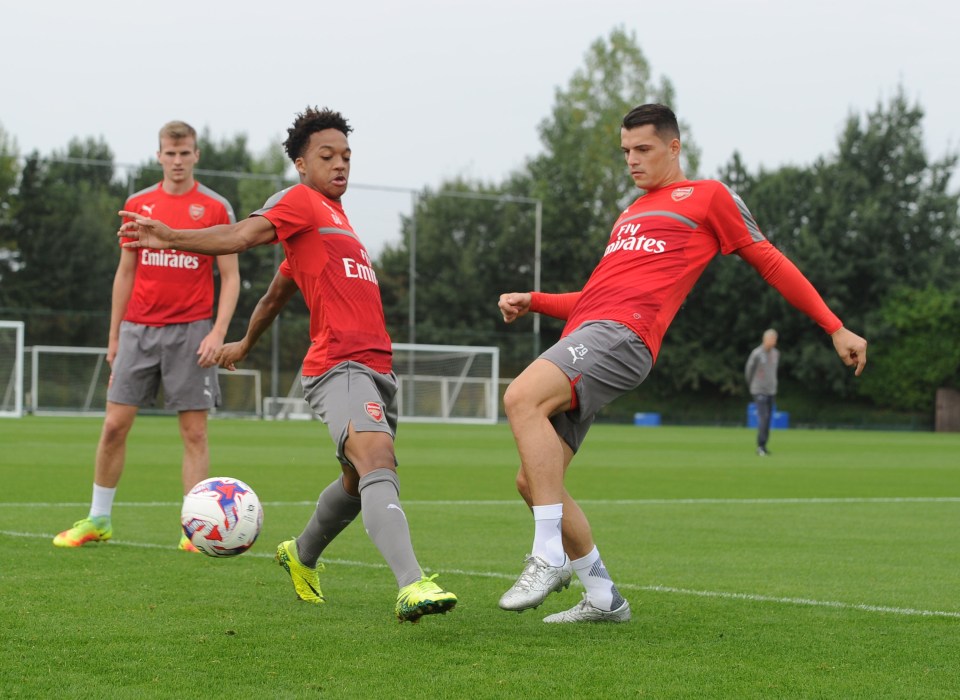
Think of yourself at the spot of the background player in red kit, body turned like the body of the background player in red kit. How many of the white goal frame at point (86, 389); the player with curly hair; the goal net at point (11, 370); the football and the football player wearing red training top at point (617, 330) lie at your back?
2

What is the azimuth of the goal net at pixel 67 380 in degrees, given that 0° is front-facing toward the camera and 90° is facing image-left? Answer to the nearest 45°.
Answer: approximately 0°

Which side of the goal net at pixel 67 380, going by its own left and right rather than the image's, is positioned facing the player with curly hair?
front

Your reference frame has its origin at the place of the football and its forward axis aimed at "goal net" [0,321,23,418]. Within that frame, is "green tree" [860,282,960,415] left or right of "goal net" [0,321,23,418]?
right

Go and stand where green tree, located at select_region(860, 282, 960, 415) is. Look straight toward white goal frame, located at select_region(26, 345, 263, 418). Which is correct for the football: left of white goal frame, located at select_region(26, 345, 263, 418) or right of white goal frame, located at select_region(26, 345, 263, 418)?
left

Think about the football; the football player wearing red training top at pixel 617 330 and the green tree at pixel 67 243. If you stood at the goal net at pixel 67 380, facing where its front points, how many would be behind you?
1

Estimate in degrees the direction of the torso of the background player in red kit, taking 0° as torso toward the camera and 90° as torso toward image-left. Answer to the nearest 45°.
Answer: approximately 0°
